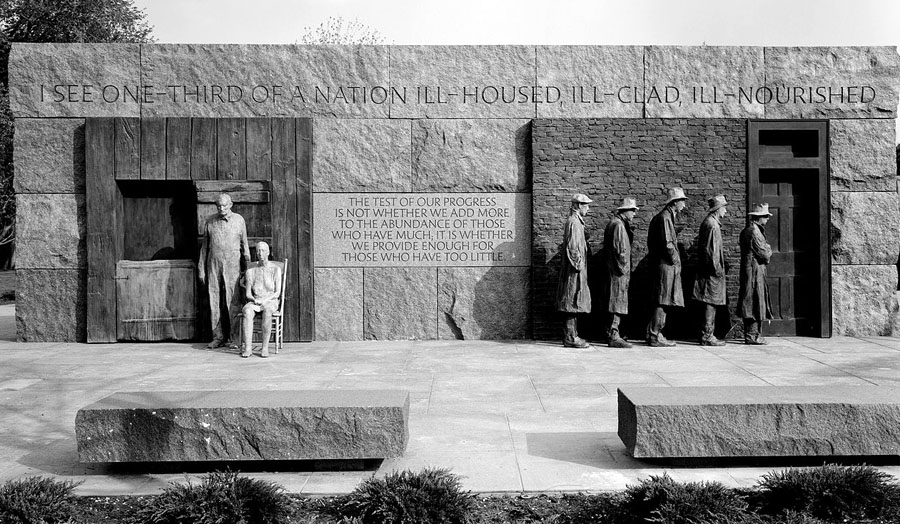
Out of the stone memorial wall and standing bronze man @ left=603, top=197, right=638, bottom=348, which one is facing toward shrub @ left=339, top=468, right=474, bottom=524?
the stone memorial wall

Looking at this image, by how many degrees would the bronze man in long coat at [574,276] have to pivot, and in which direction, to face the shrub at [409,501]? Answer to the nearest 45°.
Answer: approximately 90° to its right

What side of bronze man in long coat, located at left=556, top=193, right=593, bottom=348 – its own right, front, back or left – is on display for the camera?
right

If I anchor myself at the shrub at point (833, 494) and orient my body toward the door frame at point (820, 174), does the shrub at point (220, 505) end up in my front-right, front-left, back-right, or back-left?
back-left

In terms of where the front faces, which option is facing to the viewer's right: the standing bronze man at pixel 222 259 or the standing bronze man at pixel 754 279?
the standing bronze man at pixel 754 279

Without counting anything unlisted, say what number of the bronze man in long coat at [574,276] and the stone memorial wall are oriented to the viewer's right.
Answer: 1

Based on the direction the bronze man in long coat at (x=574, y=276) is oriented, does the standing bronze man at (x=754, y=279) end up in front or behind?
in front

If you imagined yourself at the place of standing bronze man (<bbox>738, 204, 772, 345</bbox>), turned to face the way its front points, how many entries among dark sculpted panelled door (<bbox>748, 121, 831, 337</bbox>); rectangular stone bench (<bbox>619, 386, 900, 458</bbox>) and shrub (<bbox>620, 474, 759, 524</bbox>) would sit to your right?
2

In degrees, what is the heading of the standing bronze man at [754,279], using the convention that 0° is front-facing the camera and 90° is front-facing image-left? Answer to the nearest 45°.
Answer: approximately 270°

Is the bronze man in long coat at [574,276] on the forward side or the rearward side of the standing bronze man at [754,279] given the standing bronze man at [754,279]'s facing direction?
on the rearward side

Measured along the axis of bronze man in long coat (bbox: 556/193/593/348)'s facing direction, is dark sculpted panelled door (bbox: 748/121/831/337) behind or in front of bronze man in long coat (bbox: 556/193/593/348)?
in front

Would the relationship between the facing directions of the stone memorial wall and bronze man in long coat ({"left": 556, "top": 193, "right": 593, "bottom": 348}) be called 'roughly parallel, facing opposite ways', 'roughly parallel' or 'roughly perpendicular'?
roughly perpendicular

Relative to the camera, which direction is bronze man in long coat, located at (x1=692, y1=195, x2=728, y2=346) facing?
to the viewer's right

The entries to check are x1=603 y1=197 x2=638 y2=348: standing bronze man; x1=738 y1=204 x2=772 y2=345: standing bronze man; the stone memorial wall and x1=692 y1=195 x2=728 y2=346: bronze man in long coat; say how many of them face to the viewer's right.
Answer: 3

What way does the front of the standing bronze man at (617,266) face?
to the viewer's right
